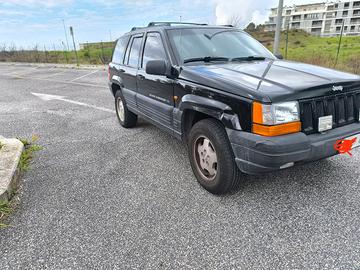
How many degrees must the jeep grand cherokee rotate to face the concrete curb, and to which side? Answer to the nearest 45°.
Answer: approximately 135° to its right
